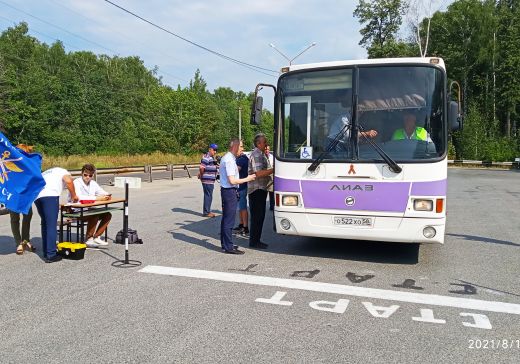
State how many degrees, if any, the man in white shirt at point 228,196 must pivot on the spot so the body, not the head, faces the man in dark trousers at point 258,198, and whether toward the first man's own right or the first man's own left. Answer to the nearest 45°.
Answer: approximately 45° to the first man's own left

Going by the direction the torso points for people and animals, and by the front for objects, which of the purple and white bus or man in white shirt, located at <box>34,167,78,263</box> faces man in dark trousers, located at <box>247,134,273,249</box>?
the man in white shirt

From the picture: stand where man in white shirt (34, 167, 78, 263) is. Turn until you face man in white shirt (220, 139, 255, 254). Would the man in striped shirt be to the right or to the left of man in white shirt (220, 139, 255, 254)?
left

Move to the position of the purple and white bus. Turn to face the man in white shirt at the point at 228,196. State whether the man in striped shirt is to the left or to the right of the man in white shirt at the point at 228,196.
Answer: right

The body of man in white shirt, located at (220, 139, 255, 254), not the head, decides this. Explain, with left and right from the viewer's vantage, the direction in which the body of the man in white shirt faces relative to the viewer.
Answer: facing to the right of the viewer

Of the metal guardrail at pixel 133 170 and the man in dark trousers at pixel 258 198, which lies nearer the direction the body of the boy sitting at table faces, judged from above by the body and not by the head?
the man in dark trousers

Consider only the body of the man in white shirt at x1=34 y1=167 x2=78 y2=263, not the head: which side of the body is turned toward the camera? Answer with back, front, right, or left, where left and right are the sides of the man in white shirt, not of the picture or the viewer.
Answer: right
